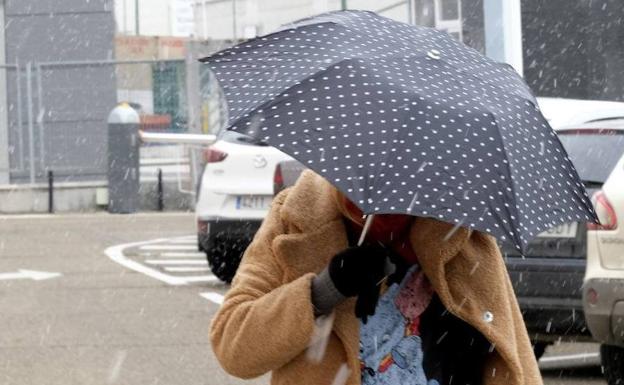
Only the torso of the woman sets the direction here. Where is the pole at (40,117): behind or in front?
behind

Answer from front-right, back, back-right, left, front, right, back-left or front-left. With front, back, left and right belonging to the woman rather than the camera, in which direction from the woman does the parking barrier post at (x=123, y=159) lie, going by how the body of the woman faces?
back

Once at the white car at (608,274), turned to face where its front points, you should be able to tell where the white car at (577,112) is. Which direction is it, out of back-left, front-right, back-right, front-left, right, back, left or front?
front-left

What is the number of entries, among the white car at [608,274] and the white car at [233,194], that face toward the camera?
0

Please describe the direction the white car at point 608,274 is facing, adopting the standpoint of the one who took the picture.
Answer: facing away from the viewer and to the right of the viewer

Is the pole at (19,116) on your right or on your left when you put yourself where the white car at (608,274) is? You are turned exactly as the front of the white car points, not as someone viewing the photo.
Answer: on your left

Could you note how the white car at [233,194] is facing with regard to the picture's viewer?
facing away from the viewer

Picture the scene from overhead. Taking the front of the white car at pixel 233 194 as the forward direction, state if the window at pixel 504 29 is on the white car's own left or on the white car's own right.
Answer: on the white car's own right

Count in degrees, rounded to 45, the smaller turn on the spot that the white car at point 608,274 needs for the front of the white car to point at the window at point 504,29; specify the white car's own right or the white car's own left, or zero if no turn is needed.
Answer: approximately 45° to the white car's own left

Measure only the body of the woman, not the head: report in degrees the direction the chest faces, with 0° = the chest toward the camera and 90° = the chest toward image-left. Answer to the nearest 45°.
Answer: approximately 0°

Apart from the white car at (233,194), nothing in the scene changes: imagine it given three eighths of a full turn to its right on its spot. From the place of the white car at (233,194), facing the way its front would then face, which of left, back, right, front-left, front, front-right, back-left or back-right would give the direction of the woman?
front-right
